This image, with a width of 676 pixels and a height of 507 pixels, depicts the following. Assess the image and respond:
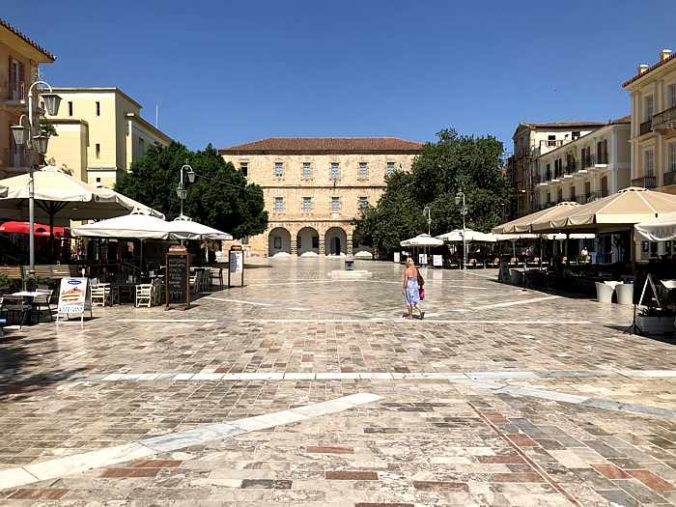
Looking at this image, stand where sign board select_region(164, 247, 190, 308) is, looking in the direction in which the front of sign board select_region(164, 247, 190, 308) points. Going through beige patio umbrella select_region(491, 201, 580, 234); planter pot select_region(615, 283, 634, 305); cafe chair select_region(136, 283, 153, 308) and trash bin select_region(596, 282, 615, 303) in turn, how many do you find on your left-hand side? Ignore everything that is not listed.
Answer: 3

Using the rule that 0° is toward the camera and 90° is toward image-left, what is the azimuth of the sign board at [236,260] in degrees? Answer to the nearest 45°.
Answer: approximately 0°

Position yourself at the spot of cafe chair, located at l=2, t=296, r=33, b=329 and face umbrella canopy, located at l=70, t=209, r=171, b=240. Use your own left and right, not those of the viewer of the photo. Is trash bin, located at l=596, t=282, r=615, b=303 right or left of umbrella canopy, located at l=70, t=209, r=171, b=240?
right

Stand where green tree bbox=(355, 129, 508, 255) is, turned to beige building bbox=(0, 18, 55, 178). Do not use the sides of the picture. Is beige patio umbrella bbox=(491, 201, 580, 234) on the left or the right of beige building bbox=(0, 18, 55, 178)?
left

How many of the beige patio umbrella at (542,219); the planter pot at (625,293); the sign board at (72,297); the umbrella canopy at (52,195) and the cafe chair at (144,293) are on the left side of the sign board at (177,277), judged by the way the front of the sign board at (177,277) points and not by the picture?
2

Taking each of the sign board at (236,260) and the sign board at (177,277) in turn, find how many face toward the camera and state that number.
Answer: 2

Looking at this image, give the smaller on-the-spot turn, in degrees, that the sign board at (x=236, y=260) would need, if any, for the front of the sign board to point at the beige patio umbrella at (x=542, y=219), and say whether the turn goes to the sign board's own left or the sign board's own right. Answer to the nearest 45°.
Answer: approximately 45° to the sign board's own left

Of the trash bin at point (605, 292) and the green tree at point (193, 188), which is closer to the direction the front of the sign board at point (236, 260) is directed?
the trash bin

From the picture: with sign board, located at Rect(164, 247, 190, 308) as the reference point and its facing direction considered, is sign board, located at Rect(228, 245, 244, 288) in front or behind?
behind

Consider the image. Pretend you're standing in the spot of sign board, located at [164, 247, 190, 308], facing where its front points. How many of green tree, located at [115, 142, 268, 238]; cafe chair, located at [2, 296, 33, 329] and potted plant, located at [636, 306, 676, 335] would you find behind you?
1

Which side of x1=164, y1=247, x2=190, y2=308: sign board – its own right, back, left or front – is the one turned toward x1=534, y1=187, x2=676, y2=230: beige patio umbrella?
left
